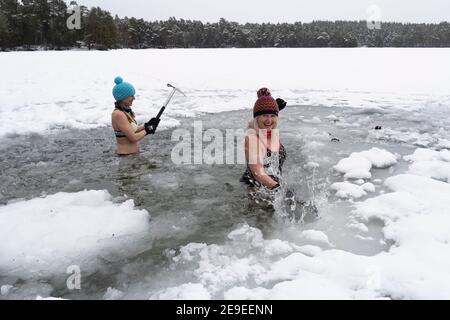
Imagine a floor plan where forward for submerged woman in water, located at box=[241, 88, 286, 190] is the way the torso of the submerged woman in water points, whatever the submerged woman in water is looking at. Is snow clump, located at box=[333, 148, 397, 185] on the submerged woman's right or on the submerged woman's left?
on the submerged woman's left

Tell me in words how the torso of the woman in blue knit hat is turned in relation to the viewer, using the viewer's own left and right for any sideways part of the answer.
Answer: facing to the right of the viewer

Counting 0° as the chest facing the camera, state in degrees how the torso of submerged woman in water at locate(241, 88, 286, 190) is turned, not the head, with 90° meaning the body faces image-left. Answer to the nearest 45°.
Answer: approximately 315°

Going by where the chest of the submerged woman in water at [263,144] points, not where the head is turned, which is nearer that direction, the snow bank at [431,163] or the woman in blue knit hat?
the snow bank

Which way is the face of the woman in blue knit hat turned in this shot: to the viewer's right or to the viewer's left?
to the viewer's right

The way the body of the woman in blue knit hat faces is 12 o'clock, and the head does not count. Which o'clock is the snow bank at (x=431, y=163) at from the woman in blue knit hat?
The snow bank is roughly at 1 o'clock from the woman in blue knit hat.
